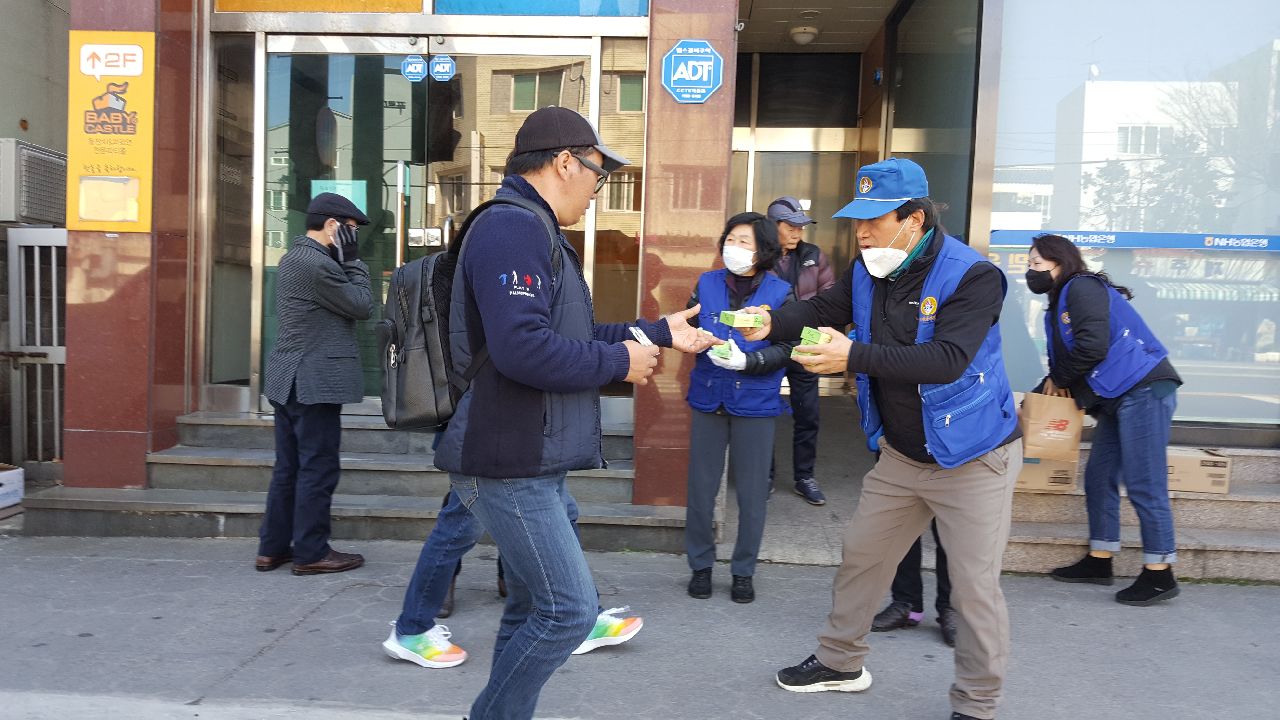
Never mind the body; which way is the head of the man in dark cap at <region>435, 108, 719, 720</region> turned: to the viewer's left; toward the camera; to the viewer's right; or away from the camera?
to the viewer's right

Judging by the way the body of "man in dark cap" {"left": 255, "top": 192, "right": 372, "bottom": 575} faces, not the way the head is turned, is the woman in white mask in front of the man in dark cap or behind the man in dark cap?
in front

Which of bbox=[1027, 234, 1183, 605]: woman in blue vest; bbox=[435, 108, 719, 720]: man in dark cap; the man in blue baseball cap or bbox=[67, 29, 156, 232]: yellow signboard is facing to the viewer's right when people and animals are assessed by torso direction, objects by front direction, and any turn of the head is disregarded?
the man in dark cap

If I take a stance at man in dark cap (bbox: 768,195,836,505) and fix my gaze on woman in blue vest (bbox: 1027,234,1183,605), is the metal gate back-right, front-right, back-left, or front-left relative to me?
back-right

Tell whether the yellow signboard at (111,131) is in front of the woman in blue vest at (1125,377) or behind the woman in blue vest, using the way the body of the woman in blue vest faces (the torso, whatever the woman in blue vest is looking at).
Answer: in front

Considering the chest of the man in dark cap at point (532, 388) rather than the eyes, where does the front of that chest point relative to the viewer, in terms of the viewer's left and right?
facing to the right of the viewer

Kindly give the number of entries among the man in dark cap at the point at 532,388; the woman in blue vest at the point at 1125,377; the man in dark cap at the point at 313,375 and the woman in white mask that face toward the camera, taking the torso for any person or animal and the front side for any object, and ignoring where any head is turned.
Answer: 1

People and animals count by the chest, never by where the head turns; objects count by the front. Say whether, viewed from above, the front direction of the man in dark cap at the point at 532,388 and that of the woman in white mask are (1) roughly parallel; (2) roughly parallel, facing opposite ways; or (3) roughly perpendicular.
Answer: roughly perpendicular

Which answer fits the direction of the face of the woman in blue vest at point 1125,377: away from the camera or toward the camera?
toward the camera

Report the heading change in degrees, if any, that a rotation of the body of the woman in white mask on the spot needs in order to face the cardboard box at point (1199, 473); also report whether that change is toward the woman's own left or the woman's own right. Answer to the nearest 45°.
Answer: approximately 135° to the woman's own left

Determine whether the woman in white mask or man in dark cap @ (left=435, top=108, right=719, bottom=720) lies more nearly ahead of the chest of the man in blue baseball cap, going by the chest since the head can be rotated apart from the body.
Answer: the man in dark cap

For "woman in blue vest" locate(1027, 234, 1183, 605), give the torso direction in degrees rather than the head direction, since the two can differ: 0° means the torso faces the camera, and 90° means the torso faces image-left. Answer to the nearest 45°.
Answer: approximately 90°

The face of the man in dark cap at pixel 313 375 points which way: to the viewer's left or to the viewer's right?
to the viewer's right

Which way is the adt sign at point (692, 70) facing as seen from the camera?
toward the camera

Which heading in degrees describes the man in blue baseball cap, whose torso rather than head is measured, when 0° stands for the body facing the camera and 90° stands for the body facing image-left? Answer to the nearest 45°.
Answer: approximately 45°

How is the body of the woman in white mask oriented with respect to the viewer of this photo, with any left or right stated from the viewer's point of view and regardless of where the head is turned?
facing the viewer

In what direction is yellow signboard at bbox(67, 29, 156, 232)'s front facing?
toward the camera

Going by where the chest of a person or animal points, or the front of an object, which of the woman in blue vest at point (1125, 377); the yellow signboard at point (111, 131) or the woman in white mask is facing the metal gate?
the woman in blue vest

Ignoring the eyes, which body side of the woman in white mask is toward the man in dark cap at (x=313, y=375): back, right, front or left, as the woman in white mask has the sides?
right

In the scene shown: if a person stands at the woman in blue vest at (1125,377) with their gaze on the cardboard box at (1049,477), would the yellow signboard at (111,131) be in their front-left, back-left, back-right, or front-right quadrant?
front-left
